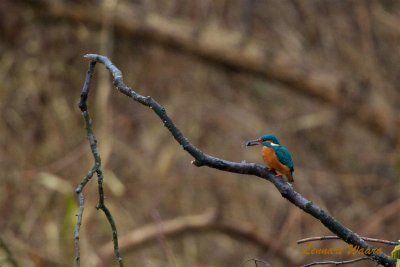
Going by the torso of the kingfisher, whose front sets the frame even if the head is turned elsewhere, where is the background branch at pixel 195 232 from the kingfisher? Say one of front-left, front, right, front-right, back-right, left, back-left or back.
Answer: right

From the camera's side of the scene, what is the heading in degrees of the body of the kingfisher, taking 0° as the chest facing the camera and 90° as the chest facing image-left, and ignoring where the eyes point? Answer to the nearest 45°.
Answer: approximately 90°
